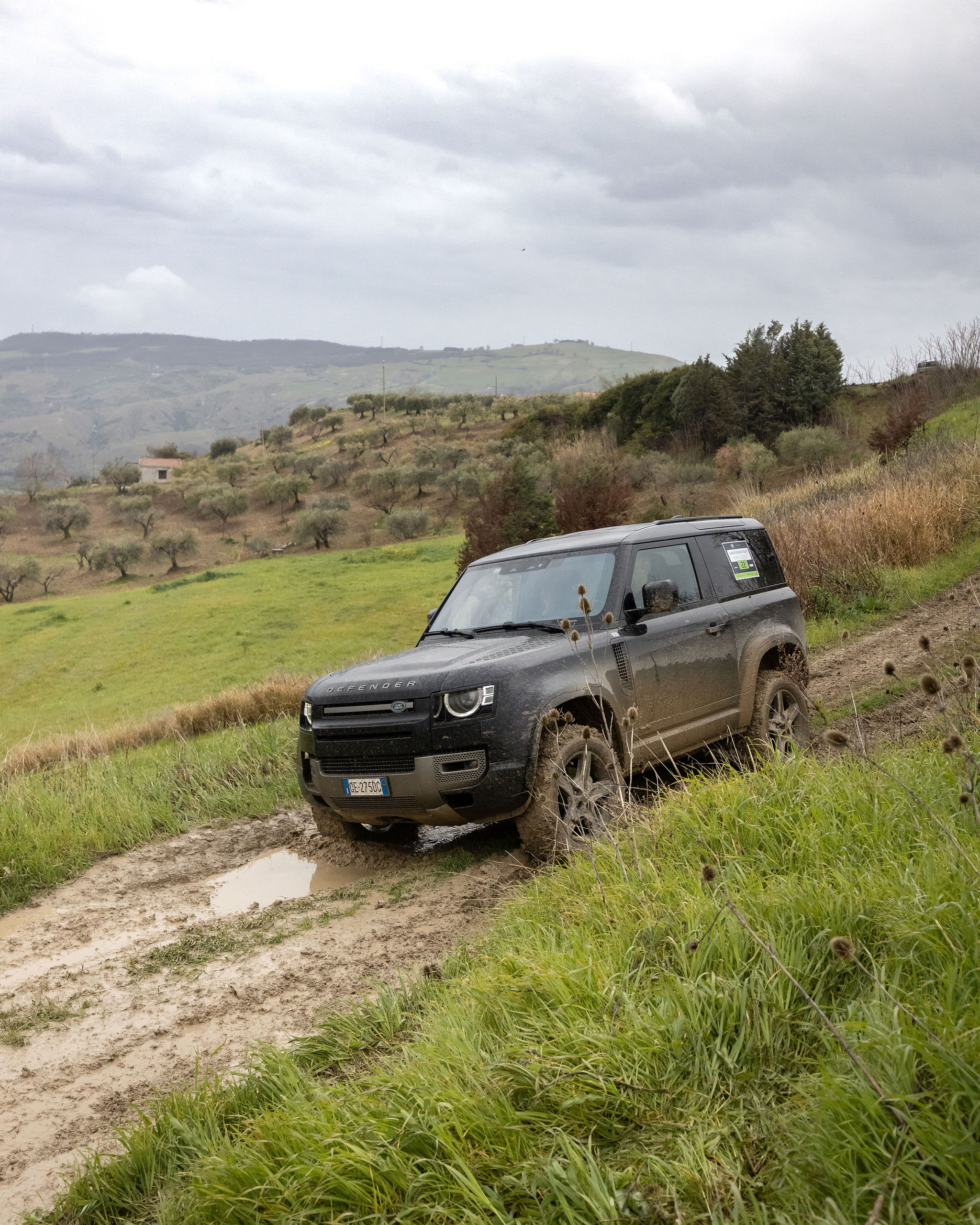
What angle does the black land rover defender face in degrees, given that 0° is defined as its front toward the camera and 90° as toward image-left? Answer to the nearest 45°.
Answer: approximately 45°

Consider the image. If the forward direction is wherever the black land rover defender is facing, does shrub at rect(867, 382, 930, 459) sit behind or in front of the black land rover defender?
behind

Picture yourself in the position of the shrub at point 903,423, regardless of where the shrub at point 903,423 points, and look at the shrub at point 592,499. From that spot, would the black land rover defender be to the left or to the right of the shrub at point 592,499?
left

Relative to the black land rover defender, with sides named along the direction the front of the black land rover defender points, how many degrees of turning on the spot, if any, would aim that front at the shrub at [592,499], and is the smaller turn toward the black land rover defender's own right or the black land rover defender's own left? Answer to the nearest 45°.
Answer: approximately 135° to the black land rover defender's own right
